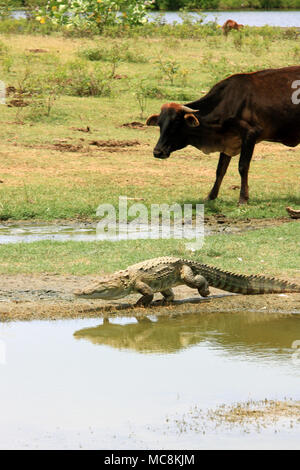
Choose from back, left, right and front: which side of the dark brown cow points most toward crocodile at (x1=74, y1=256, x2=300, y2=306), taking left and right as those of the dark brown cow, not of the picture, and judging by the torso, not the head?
left

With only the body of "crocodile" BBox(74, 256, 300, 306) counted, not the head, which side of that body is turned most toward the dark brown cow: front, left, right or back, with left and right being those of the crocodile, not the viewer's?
right

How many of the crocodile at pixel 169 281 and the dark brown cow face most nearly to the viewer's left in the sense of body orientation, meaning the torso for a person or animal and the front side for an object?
2

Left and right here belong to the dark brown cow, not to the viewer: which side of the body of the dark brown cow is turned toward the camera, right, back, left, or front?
left

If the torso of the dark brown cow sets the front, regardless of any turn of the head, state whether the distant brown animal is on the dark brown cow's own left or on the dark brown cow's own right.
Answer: on the dark brown cow's own right

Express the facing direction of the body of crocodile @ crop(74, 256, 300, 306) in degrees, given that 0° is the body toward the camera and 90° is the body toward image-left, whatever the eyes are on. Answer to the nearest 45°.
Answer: approximately 90°

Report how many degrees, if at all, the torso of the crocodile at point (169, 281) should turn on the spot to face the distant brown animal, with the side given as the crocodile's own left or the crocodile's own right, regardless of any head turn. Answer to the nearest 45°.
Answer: approximately 90° to the crocodile's own right
